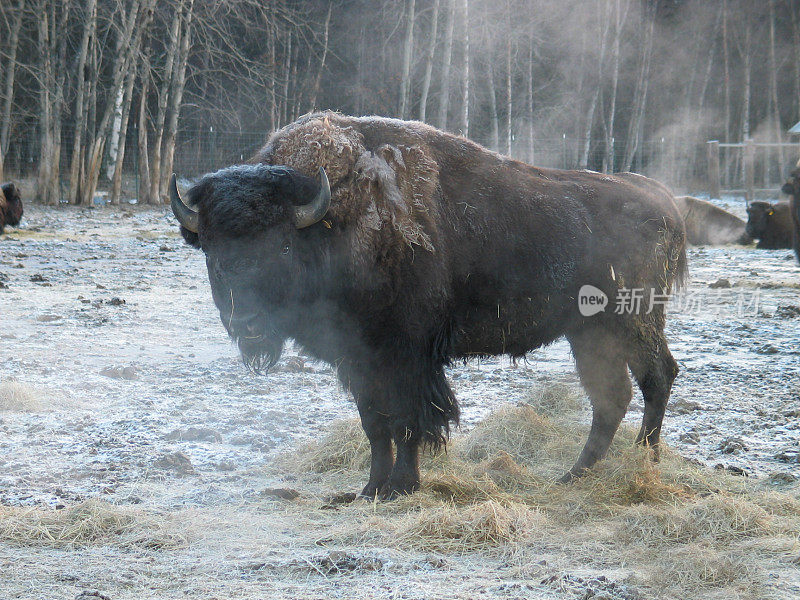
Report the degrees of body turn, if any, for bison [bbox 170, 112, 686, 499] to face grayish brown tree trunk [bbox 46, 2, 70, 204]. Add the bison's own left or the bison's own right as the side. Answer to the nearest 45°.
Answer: approximately 90° to the bison's own right

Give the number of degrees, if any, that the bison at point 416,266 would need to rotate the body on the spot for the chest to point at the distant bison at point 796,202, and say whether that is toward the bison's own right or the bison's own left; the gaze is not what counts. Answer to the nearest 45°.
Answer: approximately 180°

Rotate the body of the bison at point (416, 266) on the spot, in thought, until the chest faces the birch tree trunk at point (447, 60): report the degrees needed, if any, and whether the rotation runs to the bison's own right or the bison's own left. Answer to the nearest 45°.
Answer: approximately 135° to the bison's own right

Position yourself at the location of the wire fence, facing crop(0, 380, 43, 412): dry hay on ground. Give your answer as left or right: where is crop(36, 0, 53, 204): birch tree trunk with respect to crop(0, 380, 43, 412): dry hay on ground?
right

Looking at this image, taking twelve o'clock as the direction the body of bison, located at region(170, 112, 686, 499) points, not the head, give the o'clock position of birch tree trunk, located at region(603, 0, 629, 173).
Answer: The birch tree trunk is roughly at 5 o'clock from the bison.

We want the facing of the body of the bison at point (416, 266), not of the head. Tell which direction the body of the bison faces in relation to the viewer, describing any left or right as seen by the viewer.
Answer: facing the viewer and to the left of the viewer

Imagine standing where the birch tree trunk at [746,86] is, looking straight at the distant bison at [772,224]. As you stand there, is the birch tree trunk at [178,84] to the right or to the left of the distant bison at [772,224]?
right

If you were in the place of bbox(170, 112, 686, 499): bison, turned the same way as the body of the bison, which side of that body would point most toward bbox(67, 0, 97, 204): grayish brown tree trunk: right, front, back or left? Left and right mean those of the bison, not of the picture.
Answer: right

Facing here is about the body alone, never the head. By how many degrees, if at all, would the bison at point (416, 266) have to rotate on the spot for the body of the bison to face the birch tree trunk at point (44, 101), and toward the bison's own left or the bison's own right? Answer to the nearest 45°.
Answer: approximately 90° to the bison's own right

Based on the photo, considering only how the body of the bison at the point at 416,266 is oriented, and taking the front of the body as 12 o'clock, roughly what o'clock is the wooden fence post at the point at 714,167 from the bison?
The wooden fence post is roughly at 5 o'clock from the bison.
